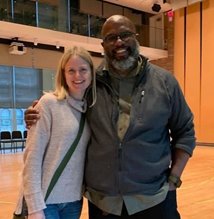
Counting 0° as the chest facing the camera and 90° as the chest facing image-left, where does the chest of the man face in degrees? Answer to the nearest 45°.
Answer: approximately 0°

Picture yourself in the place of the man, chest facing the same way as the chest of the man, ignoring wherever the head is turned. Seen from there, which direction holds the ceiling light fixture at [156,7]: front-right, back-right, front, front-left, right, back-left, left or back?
back
